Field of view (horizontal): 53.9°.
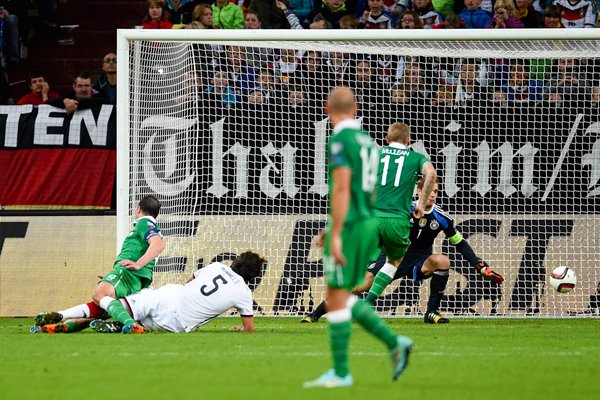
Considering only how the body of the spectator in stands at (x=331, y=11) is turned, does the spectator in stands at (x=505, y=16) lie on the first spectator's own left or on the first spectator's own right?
on the first spectator's own left

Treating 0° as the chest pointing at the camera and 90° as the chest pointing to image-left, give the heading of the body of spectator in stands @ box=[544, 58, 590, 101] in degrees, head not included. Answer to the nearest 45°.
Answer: approximately 0°

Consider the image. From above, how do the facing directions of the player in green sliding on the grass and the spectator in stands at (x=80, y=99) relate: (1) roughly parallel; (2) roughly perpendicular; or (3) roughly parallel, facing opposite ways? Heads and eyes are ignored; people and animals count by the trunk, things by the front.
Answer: roughly perpendicular

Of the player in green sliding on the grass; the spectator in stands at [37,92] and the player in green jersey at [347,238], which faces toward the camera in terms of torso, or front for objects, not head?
the spectator in stands

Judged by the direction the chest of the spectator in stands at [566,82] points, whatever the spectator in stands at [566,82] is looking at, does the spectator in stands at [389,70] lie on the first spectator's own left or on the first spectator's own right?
on the first spectator's own right

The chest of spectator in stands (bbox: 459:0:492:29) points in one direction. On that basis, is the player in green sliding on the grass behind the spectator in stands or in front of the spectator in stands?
in front

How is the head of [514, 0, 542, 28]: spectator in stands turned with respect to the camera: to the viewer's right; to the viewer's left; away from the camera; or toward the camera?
toward the camera

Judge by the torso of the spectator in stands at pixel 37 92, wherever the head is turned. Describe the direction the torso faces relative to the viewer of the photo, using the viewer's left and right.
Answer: facing the viewer

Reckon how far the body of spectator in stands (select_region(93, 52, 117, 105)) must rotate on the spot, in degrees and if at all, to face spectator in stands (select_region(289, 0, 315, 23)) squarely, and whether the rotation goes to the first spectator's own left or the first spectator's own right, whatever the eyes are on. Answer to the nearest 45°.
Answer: approximately 90° to the first spectator's own left

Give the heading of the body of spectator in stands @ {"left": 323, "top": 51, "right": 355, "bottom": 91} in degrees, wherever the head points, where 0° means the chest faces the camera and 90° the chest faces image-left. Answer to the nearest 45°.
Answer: approximately 0°

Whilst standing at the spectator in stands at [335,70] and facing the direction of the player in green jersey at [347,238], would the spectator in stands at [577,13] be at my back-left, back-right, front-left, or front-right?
back-left

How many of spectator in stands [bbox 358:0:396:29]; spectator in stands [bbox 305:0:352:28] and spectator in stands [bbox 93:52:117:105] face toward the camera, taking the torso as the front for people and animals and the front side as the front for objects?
3

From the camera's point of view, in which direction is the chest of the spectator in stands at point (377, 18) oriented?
toward the camera

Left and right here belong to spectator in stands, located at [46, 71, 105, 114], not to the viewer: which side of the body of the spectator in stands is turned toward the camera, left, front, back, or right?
front
